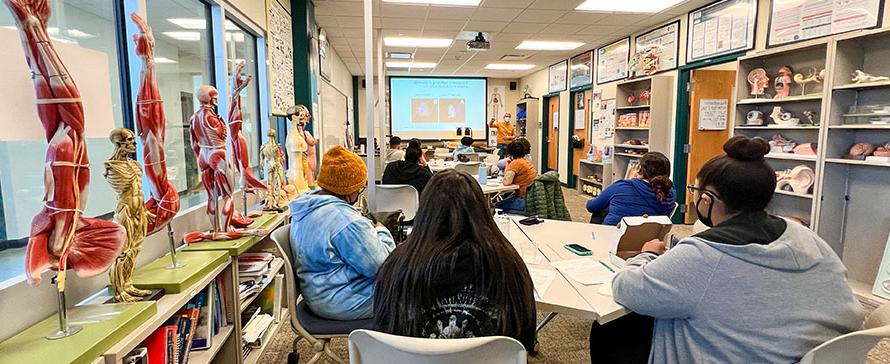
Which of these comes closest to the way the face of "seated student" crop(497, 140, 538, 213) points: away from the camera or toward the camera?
away from the camera

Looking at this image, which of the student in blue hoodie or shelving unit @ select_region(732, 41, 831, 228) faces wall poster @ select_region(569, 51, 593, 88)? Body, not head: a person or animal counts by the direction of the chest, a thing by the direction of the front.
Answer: the student in blue hoodie

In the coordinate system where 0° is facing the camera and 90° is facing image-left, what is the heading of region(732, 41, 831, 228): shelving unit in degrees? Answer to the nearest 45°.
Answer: approximately 45°

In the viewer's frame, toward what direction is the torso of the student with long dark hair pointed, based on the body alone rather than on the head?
away from the camera

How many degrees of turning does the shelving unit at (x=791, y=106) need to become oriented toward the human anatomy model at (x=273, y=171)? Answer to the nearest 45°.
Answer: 0° — it already faces it

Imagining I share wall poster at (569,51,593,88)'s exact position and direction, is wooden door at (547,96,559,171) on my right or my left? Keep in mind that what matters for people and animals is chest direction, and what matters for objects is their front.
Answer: on my right

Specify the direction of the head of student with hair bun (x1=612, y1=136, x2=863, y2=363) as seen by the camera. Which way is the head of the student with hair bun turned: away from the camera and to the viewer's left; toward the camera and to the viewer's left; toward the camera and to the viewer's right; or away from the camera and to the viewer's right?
away from the camera and to the viewer's left

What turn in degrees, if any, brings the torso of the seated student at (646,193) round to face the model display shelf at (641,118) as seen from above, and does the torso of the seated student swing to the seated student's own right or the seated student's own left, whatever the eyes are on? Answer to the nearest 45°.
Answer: approximately 45° to the seated student's own right

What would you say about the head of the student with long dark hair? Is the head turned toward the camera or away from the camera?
away from the camera

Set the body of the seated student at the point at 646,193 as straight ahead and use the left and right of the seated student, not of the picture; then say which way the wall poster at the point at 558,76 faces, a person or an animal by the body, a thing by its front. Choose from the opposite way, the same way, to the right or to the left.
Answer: to the left

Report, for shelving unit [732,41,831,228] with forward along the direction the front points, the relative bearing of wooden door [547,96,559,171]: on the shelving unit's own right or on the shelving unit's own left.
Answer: on the shelving unit's own right

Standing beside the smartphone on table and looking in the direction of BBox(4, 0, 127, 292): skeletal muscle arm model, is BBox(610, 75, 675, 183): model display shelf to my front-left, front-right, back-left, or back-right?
back-right
